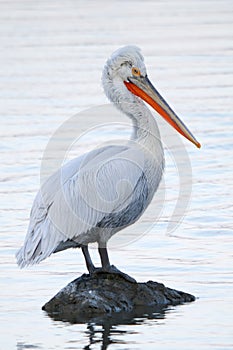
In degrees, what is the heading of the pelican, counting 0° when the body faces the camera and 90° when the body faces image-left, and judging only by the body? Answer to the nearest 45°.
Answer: approximately 270°
